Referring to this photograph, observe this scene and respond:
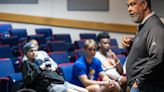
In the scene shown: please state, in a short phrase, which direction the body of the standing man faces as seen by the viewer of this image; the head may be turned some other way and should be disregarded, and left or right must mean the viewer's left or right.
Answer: facing to the left of the viewer

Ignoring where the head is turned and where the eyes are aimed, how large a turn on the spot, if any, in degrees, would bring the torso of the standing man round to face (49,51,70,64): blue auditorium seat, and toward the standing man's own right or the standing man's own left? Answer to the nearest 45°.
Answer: approximately 45° to the standing man's own right

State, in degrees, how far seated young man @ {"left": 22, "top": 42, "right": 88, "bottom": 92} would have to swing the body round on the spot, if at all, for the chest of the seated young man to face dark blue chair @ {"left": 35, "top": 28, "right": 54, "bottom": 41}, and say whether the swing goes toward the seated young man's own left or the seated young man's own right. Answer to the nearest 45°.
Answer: approximately 135° to the seated young man's own left

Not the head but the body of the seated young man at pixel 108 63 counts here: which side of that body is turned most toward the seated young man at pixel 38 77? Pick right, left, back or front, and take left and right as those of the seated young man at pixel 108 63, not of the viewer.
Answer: right

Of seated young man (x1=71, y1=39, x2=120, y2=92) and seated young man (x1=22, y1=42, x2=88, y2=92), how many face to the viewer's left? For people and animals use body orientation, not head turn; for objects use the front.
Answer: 0

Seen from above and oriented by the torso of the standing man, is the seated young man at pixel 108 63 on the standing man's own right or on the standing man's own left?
on the standing man's own right

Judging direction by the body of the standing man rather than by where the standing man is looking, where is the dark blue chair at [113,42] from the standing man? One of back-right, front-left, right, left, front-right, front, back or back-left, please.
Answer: right

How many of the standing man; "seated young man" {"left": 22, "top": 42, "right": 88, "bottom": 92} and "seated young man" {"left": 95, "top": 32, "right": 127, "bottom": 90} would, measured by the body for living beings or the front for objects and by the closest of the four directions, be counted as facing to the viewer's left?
1

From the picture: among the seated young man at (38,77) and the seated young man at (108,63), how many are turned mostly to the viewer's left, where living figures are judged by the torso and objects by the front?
0

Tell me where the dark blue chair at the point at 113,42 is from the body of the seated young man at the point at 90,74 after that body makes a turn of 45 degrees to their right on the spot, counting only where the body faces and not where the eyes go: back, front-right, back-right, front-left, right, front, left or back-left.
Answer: back

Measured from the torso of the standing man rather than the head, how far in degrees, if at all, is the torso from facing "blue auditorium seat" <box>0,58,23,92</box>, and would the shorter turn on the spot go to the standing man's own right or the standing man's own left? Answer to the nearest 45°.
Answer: approximately 45° to the standing man's own right

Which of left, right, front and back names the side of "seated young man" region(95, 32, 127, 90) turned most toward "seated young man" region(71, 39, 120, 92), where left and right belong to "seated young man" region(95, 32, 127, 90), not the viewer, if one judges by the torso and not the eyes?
right
